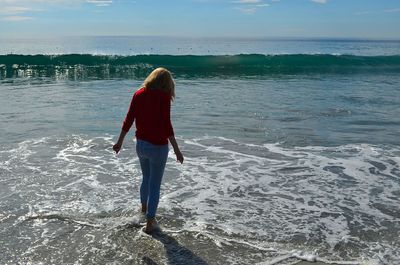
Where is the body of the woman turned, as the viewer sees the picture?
away from the camera

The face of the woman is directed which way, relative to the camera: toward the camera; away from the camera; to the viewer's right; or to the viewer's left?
away from the camera
